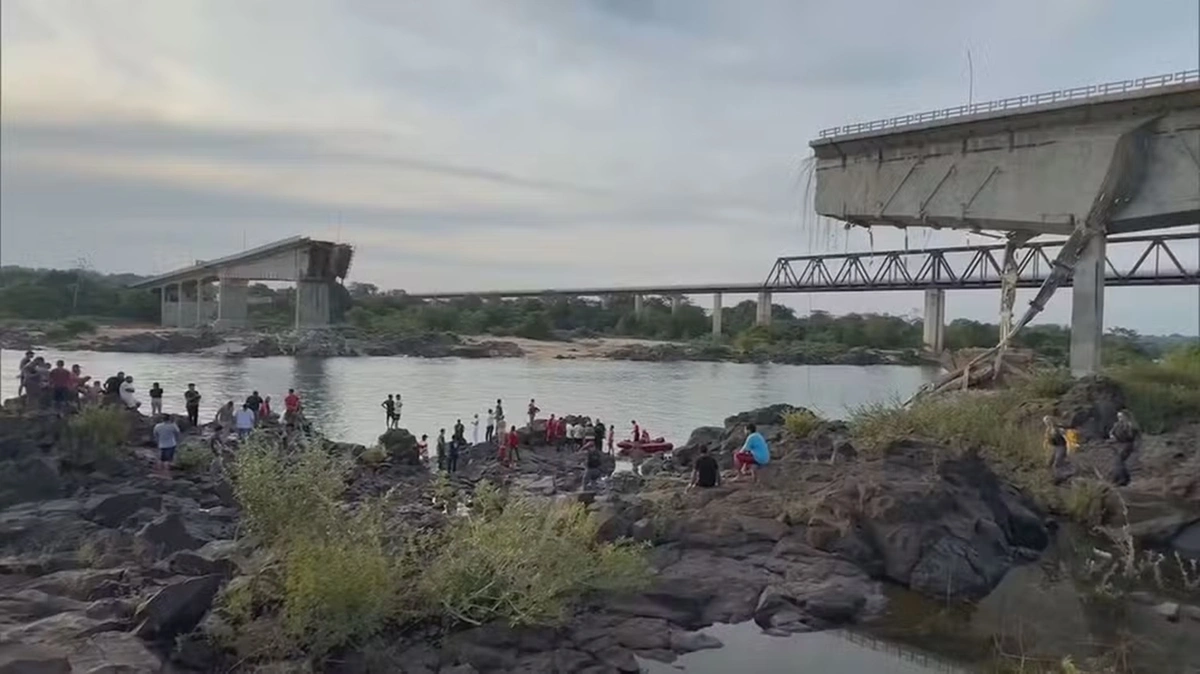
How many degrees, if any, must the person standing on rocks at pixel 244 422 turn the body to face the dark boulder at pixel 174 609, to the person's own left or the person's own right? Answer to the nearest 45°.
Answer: approximately 180°

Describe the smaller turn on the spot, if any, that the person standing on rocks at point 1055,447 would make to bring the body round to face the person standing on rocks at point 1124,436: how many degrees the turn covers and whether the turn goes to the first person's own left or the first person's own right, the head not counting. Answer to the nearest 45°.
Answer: approximately 135° to the first person's own right

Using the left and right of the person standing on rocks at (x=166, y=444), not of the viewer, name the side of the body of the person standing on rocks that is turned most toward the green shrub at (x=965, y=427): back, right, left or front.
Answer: right

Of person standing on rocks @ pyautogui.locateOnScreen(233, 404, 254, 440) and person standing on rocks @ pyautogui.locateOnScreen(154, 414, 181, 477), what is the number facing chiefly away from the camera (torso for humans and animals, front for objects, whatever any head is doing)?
2

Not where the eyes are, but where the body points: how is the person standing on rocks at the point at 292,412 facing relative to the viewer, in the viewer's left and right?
facing away from the viewer

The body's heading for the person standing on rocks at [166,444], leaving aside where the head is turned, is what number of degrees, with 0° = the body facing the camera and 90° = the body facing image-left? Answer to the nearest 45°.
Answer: approximately 180°

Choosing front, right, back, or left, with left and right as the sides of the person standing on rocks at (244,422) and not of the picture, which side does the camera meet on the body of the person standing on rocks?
back

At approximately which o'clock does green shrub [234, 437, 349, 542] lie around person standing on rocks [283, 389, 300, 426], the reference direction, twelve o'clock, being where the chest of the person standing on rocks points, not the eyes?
The green shrub is roughly at 6 o'clock from the person standing on rocks.

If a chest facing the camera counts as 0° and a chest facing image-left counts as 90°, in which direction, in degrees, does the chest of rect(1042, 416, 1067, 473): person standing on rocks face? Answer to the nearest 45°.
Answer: approximately 90°
